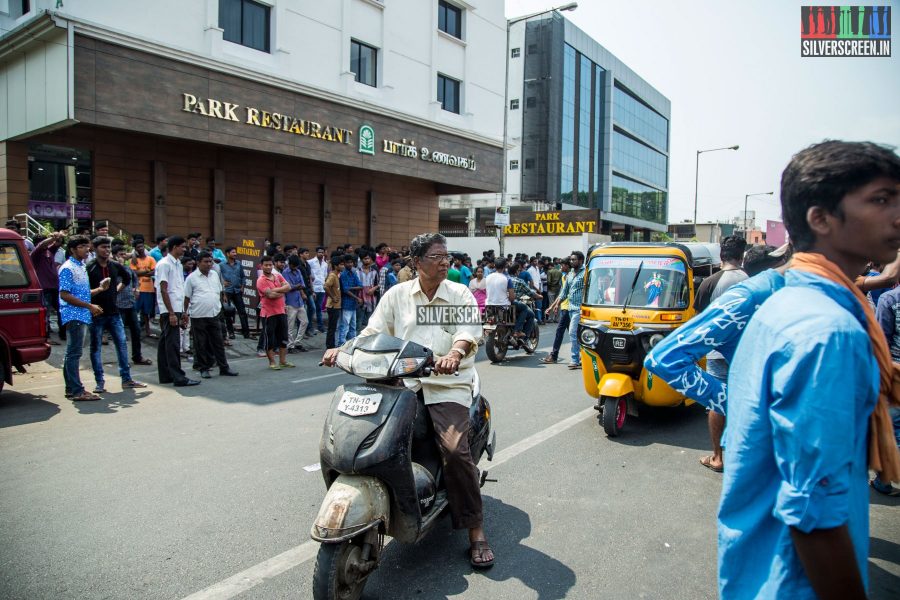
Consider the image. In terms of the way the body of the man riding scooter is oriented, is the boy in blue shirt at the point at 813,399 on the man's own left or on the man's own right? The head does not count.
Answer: on the man's own left

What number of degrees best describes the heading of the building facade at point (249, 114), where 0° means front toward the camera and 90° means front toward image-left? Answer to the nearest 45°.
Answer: approximately 315°

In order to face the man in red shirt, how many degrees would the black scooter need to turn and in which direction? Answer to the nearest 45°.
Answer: approximately 135° to its right

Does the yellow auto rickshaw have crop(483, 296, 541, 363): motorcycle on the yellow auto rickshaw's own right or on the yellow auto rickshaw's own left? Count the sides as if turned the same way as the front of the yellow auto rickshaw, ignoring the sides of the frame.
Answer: on the yellow auto rickshaw's own right

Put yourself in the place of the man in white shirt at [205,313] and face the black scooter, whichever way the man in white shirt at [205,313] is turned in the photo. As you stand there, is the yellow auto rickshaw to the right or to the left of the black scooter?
left

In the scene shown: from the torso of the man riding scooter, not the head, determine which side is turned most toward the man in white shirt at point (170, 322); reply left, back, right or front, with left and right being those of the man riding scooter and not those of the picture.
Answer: right

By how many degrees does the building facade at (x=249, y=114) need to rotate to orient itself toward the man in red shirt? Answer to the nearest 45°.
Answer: approximately 45° to its right

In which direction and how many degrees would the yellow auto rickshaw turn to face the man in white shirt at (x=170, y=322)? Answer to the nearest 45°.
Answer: approximately 45° to its right
